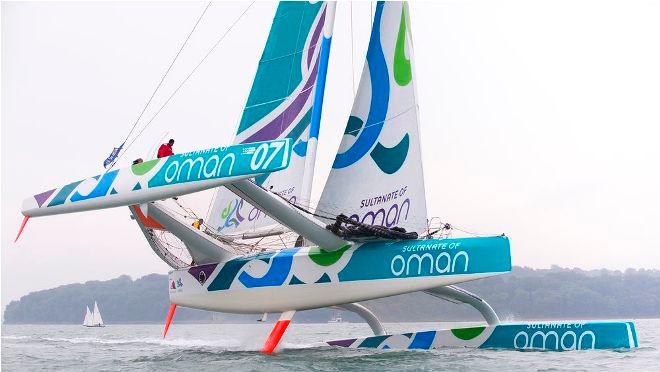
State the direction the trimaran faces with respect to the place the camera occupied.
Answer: facing the viewer and to the right of the viewer
